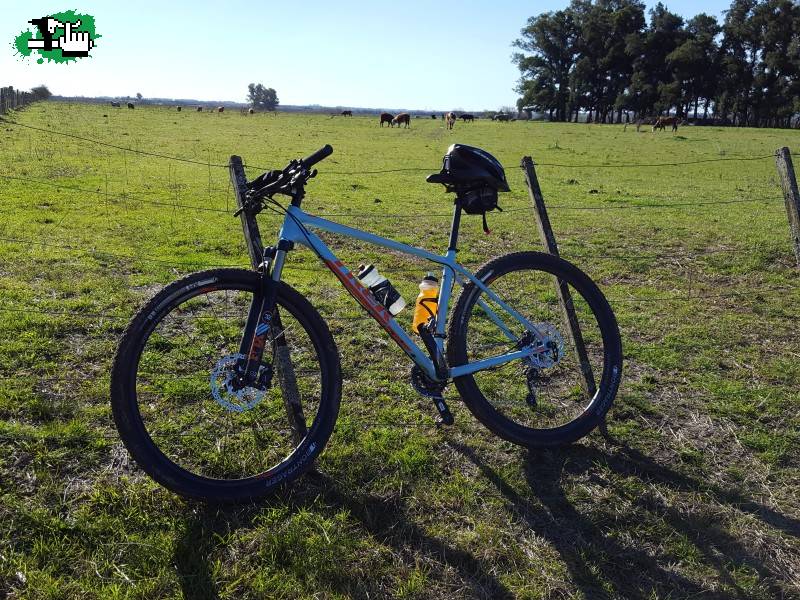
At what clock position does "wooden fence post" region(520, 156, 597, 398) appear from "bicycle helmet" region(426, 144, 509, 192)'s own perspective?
The wooden fence post is roughly at 5 o'clock from the bicycle helmet.

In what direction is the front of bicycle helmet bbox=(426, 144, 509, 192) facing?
to the viewer's left

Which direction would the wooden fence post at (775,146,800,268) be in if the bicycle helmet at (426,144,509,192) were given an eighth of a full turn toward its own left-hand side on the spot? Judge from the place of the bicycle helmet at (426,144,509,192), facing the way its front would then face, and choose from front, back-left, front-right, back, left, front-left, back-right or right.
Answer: back
